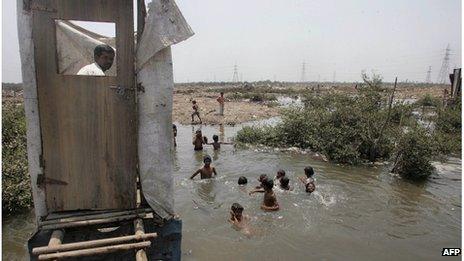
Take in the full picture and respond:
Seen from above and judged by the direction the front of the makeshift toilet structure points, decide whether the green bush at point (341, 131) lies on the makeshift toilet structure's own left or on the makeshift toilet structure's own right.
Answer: on the makeshift toilet structure's own left

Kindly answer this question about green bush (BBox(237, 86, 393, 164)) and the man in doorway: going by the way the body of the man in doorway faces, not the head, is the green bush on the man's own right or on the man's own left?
on the man's own left

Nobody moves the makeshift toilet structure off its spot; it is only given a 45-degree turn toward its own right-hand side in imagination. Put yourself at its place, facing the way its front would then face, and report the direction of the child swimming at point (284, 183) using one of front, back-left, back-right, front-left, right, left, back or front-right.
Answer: back

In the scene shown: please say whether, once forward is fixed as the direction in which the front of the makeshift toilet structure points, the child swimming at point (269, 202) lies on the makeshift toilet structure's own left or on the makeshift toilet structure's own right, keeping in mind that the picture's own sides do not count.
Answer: on the makeshift toilet structure's own left

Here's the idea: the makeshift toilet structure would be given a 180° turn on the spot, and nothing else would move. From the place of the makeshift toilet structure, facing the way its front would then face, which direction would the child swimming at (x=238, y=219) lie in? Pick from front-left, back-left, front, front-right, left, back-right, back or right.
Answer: front-right

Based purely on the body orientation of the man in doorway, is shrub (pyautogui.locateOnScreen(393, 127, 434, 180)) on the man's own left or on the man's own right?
on the man's own left

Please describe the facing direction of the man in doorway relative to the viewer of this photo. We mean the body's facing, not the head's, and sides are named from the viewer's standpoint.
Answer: facing the viewer and to the right of the viewer

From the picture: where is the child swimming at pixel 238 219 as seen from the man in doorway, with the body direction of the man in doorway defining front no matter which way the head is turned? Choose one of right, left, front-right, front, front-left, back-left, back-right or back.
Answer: left
